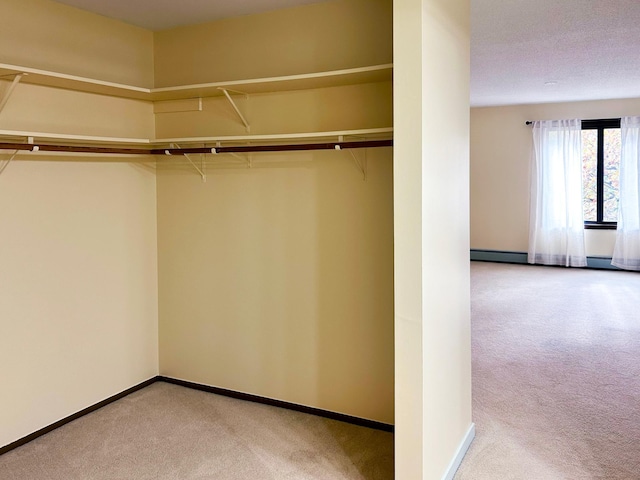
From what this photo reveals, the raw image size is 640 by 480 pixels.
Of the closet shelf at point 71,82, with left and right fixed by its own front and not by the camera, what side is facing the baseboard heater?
left

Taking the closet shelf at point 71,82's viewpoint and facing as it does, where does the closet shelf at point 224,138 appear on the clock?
the closet shelf at point 224,138 is roughly at 11 o'clock from the closet shelf at point 71,82.

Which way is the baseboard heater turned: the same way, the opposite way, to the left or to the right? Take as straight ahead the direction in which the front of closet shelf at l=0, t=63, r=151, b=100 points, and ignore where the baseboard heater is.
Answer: to the right

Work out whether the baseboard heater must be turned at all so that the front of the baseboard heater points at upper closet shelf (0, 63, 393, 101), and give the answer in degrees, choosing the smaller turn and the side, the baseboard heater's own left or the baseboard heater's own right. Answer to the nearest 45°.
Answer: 0° — it already faces it

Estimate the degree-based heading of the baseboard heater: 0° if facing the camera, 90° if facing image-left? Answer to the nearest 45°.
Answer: approximately 0°

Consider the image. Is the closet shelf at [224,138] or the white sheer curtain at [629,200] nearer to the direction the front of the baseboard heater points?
the closet shelf

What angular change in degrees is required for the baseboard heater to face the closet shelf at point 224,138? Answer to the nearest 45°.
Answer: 0° — it already faces it

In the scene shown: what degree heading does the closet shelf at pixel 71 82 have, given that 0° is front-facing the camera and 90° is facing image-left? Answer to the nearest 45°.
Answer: approximately 315°
